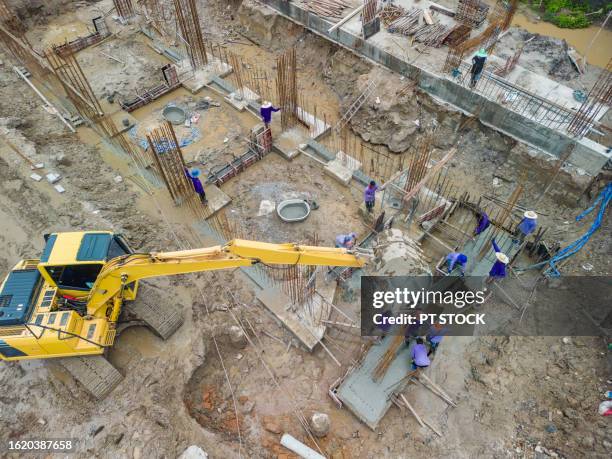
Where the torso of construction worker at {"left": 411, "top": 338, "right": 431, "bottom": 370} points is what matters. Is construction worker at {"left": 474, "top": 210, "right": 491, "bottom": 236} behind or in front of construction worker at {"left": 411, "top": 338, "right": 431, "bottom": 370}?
in front

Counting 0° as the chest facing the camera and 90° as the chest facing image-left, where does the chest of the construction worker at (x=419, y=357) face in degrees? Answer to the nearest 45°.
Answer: approximately 135°

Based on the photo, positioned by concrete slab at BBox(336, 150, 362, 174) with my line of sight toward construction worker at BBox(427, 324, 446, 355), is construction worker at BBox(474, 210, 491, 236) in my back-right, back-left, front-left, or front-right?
front-left

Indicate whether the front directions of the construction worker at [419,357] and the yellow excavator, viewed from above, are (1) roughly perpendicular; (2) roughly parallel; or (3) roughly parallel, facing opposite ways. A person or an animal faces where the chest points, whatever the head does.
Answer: roughly perpendicular

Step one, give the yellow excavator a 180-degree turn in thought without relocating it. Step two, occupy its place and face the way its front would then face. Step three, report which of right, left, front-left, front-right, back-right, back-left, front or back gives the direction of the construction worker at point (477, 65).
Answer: back

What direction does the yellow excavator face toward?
to the viewer's right

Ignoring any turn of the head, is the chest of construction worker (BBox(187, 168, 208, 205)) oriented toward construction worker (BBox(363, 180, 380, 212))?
no

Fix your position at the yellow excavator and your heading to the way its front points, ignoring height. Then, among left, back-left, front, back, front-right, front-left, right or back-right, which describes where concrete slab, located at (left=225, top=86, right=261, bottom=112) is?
front-left

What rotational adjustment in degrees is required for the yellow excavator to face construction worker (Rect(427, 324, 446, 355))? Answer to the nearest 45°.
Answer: approximately 45° to its right

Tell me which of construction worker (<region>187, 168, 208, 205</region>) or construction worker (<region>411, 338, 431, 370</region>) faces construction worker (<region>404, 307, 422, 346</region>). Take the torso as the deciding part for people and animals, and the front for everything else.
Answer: construction worker (<region>411, 338, 431, 370</region>)

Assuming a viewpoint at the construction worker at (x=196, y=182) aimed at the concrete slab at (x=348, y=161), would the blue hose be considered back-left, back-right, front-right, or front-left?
front-right

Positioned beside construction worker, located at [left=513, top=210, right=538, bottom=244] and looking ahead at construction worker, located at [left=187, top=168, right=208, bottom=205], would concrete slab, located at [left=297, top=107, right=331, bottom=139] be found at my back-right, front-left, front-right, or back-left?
front-right

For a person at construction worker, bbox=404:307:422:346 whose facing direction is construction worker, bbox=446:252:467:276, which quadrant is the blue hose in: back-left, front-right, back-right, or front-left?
front-right

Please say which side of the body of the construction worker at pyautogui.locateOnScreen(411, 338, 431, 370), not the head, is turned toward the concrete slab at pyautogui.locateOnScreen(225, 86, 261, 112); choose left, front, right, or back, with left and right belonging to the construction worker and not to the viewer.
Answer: front

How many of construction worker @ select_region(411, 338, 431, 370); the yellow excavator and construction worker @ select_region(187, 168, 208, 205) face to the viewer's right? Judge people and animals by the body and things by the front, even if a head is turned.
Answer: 1

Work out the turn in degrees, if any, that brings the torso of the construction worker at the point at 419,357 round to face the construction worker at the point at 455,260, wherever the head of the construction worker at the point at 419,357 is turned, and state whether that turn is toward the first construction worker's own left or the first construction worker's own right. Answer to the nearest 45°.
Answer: approximately 45° to the first construction worker's own right

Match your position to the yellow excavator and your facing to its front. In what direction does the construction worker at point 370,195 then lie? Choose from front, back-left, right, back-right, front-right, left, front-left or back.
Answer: front
